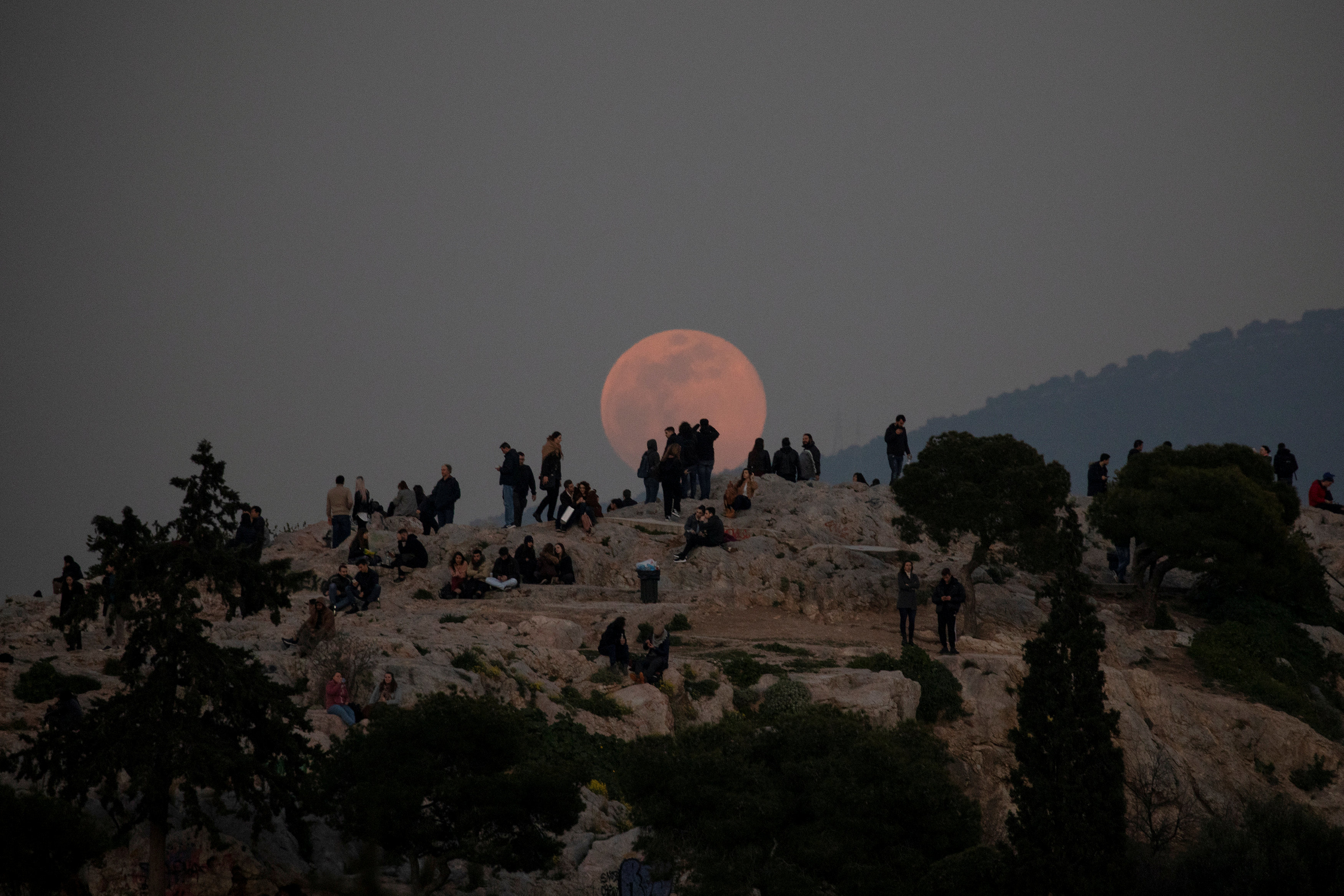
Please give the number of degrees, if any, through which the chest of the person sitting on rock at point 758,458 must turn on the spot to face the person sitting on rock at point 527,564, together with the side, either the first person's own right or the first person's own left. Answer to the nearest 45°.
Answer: approximately 135° to the first person's own left

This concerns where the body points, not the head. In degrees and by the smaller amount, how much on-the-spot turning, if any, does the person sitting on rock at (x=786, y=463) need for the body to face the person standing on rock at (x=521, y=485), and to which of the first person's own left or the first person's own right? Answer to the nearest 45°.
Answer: approximately 135° to the first person's own left

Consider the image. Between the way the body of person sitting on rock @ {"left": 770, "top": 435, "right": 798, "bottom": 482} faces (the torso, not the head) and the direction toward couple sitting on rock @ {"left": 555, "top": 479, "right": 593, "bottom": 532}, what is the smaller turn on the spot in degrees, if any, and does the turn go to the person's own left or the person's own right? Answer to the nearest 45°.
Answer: approximately 135° to the person's own left

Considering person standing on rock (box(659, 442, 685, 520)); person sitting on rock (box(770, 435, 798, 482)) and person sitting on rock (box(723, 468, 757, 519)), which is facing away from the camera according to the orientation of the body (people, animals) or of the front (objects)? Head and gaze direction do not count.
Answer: person sitting on rock (box(770, 435, 798, 482))

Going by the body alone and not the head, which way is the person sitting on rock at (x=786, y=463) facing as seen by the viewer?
away from the camera

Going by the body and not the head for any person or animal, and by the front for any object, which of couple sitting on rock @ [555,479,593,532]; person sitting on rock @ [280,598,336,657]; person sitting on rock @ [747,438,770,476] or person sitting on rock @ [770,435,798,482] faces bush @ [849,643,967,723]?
couple sitting on rock @ [555,479,593,532]

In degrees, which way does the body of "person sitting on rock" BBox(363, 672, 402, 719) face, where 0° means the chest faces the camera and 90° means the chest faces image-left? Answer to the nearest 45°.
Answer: approximately 45°

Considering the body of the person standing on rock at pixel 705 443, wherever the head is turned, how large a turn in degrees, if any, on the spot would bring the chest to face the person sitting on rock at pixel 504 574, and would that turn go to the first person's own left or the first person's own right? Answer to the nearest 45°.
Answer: approximately 135° to the first person's own left

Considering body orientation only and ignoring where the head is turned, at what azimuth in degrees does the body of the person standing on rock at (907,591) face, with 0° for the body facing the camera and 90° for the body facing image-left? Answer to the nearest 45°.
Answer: approximately 0°

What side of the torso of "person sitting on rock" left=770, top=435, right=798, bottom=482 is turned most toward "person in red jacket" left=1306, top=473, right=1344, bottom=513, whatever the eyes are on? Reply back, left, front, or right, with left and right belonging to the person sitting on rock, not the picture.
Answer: right
